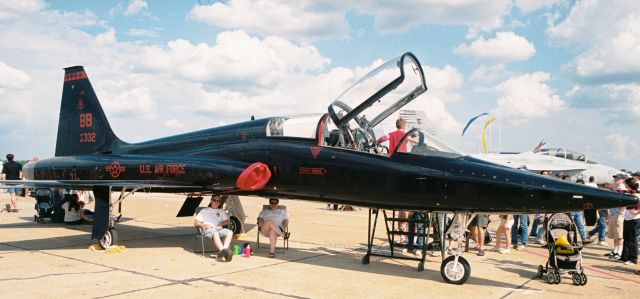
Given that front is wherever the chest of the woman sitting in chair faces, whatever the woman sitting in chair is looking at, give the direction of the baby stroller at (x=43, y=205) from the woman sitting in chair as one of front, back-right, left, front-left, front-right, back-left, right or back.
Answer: back-right

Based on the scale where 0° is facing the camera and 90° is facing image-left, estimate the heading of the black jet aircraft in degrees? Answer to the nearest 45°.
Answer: approximately 315°

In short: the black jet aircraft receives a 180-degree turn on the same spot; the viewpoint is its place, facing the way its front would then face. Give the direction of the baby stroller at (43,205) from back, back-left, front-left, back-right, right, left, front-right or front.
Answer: front

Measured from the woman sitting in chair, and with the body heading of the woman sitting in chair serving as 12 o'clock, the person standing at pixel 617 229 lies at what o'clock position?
The person standing is roughly at 9 o'clock from the woman sitting in chair.

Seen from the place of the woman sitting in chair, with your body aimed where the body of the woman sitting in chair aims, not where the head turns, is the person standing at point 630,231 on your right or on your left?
on your left

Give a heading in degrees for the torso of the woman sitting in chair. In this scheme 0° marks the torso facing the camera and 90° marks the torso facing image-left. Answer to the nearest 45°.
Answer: approximately 0°

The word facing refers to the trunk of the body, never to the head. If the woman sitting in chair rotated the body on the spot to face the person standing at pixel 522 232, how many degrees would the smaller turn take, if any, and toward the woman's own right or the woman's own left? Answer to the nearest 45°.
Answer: approximately 90° to the woman's own left

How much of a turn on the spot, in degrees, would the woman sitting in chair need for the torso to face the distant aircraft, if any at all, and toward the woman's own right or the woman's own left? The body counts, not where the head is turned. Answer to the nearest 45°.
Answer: approximately 135° to the woman's own left

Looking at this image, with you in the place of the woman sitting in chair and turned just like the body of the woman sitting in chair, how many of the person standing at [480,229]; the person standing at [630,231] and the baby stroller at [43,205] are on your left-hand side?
2
